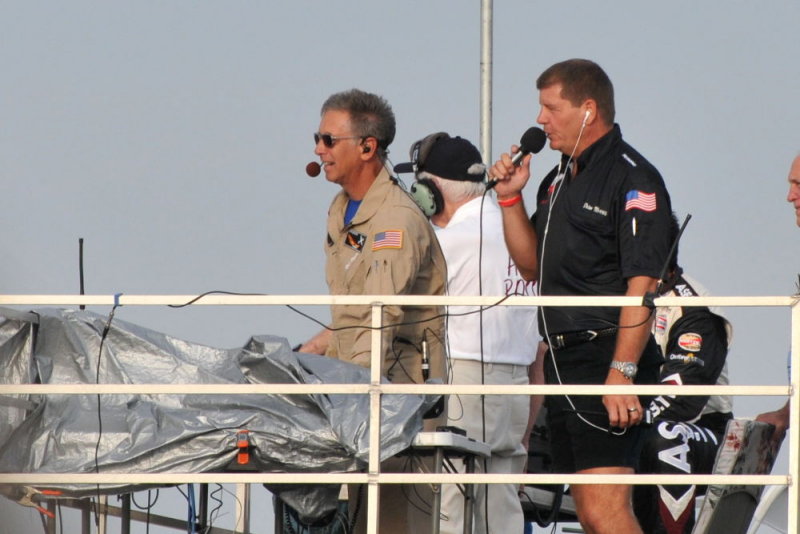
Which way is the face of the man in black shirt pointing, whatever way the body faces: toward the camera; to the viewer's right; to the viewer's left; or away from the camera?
to the viewer's left

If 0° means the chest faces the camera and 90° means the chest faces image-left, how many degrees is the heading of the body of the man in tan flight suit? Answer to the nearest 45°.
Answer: approximately 45°

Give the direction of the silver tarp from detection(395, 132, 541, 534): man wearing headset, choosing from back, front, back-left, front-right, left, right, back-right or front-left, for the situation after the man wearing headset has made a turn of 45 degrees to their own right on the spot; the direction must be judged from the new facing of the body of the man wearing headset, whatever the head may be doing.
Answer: back-left

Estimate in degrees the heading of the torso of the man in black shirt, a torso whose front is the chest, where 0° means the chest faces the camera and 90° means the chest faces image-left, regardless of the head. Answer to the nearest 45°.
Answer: approximately 45°

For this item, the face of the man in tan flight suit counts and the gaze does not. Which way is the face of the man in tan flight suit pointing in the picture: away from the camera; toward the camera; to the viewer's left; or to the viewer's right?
to the viewer's left

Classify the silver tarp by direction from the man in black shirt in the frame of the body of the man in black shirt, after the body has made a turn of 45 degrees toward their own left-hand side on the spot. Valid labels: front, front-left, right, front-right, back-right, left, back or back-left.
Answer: right

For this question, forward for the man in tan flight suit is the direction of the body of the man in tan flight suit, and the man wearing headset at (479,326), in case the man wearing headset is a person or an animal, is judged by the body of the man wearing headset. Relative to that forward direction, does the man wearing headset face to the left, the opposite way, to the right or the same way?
to the right

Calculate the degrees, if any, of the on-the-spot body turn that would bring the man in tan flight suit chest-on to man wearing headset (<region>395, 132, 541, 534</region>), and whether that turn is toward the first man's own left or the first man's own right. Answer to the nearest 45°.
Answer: approximately 180°

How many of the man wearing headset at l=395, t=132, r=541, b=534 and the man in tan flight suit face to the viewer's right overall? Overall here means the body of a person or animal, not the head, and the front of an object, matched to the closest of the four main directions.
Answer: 0
